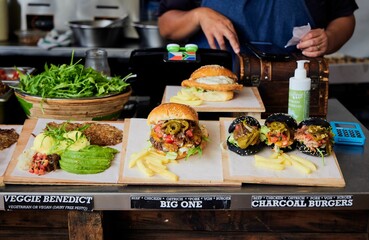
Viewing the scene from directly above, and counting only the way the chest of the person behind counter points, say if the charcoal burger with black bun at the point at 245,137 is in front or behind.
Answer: in front

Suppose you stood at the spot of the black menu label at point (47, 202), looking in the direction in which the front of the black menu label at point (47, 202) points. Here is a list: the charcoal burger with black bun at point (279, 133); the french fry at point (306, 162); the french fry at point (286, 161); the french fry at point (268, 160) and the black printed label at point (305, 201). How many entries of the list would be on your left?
5

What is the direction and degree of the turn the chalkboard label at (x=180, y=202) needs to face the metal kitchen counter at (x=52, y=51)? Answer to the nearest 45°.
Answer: approximately 180°

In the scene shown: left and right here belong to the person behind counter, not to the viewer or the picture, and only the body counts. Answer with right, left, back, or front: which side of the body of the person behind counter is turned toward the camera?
front

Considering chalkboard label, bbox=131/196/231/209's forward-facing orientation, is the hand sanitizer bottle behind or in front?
behind

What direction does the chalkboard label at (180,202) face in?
toward the camera

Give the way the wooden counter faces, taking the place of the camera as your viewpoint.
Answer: facing the viewer

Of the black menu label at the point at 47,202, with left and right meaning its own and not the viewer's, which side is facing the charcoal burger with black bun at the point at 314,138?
left

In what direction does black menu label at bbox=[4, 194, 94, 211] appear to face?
toward the camera
